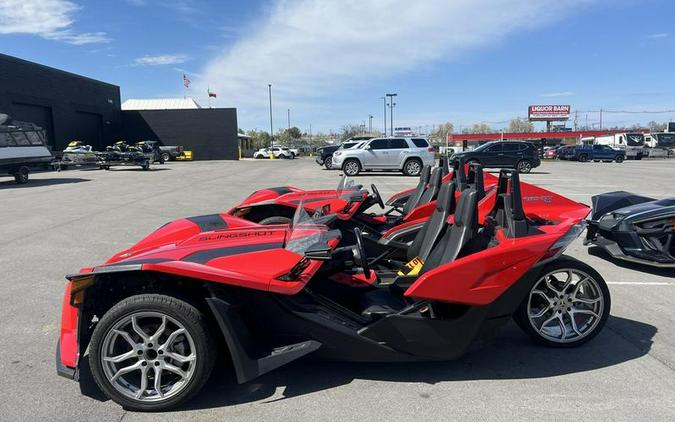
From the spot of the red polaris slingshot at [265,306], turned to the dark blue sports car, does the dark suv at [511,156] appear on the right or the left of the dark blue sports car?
left

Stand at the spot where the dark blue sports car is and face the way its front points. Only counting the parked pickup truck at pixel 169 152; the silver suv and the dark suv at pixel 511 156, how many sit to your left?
0

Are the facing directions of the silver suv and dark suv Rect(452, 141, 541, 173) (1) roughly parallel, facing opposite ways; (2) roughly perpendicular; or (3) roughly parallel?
roughly parallel

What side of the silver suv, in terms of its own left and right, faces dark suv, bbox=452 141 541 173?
back

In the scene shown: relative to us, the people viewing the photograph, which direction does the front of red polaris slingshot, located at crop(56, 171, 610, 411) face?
facing to the left of the viewer

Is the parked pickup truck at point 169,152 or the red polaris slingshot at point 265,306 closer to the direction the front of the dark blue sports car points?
the red polaris slingshot

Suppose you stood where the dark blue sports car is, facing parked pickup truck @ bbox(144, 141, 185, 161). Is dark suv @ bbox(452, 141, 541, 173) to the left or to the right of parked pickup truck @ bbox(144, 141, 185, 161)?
right

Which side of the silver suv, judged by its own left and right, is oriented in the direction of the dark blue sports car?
left

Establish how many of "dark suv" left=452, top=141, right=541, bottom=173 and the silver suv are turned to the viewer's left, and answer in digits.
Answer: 2

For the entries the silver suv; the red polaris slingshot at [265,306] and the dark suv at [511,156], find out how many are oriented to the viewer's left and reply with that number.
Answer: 3

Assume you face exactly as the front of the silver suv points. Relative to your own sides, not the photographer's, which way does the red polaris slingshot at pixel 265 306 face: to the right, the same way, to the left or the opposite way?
the same way

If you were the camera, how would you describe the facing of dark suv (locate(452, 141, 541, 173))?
facing to the left of the viewer

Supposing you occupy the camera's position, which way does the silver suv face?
facing to the left of the viewer

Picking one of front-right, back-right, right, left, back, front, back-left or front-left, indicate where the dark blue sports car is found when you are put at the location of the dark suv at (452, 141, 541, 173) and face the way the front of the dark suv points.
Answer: left

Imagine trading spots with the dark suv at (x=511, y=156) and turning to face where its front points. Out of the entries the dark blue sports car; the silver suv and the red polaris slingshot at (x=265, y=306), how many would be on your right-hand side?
0
